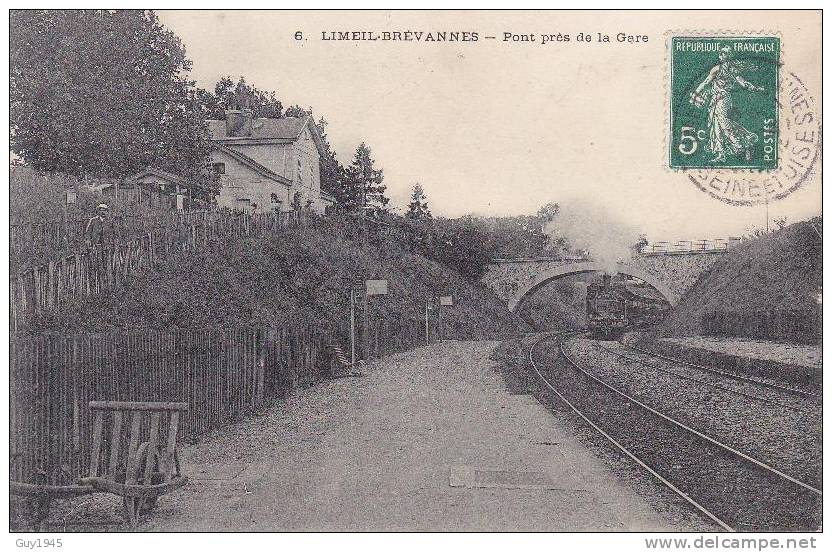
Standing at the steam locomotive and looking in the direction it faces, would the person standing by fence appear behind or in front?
in front

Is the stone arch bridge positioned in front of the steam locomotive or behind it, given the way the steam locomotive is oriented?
behind

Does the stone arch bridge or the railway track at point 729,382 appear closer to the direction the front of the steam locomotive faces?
the railway track

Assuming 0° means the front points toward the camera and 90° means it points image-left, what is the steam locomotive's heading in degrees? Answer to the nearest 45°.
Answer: approximately 45°

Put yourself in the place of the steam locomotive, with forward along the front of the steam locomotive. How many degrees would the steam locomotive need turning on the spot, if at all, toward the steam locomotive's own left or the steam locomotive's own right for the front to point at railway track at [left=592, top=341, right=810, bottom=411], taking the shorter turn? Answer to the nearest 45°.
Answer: approximately 45° to the steam locomotive's own left
